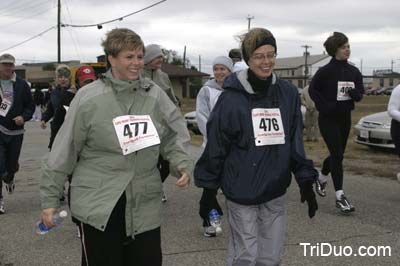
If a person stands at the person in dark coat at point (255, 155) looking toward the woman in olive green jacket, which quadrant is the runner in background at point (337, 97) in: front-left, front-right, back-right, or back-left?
back-right

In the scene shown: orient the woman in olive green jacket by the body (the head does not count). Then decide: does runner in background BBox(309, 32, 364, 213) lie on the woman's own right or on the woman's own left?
on the woman's own left

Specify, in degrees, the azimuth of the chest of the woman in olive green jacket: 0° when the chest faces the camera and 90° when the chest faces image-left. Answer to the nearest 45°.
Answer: approximately 315°

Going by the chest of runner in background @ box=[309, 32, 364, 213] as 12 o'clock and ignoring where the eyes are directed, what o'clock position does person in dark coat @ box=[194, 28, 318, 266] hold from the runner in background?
The person in dark coat is roughly at 2 o'clock from the runner in background.

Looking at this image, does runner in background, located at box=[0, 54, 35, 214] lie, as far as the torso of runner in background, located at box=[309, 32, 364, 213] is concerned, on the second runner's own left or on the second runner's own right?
on the second runner's own right

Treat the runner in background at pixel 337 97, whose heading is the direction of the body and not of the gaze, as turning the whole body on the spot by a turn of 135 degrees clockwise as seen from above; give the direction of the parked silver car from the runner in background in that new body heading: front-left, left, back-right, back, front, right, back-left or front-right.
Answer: right

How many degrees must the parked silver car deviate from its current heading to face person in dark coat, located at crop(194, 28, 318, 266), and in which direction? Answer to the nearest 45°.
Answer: approximately 45° to its left

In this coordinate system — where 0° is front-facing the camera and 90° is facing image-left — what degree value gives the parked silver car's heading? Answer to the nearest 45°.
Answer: approximately 45°
